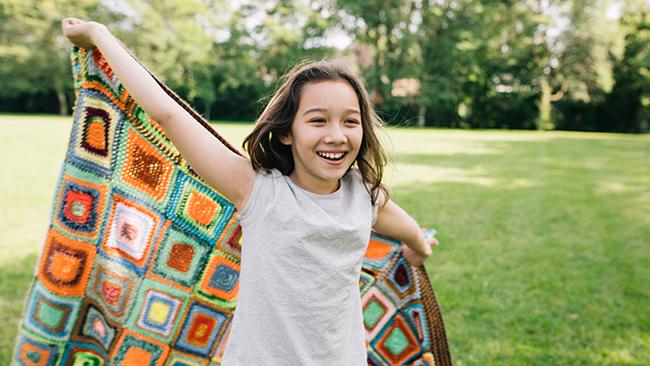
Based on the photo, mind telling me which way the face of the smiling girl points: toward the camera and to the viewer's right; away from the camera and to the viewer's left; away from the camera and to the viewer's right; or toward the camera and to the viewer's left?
toward the camera and to the viewer's right

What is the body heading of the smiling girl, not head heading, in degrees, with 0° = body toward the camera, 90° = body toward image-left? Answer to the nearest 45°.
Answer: approximately 315°
